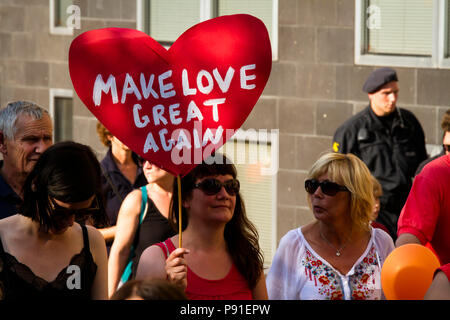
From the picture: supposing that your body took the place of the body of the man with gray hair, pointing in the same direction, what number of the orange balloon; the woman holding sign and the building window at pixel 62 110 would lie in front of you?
2

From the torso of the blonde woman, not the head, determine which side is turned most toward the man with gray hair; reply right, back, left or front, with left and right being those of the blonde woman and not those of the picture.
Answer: right

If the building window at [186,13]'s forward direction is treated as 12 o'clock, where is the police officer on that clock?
The police officer is roughly at 11 o'clock from the building window.

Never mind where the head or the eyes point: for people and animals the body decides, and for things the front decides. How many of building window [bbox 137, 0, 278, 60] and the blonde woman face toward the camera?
2

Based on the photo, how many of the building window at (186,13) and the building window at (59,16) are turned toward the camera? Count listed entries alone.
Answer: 2

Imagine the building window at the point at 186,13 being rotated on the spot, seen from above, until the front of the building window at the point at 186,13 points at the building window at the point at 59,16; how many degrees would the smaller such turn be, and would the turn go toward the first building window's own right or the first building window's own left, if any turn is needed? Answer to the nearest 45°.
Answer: approximately 135° to the first building window's own right

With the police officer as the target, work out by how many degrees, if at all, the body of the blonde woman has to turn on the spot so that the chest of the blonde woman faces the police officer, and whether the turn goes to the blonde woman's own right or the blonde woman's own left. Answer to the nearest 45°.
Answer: approximately 180°

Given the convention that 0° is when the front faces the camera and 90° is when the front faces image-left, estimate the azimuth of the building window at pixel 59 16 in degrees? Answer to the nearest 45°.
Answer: approximately 0°
